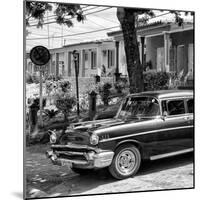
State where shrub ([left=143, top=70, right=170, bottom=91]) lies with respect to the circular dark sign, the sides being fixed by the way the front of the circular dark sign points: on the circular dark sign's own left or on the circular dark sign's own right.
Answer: on the circular dark sign's own left

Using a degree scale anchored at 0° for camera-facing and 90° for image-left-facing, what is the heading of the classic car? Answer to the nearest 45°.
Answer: approximately 45°

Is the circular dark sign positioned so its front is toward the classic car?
no

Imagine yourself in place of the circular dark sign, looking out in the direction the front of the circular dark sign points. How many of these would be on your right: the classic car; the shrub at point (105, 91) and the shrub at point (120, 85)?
0

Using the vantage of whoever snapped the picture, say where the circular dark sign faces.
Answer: facing the viewer

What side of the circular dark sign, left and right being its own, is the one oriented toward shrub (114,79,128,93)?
left

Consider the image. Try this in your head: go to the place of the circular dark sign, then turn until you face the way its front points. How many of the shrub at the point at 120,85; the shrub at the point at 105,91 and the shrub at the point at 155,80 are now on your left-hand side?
3

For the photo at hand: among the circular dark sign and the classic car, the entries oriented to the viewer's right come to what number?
0
